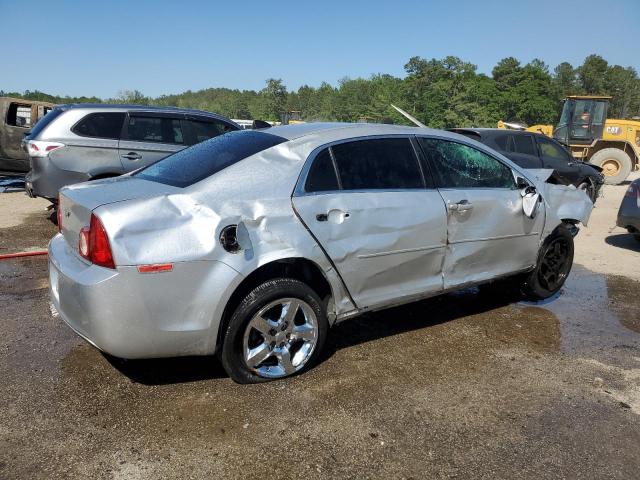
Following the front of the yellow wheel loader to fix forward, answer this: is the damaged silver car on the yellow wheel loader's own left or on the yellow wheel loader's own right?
on the yellow wheel loader's own left

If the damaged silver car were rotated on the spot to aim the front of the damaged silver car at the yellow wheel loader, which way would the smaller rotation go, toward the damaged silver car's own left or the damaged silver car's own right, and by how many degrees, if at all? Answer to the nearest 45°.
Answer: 0° — it already faces it

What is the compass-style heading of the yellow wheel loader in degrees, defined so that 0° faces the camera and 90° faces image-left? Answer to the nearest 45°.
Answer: approximately 90°

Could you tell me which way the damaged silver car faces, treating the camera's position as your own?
facing away from the viewer and to the right of the viewer

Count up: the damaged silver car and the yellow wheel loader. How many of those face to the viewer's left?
1

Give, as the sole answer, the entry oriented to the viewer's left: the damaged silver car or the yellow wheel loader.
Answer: the yellow wheel loader
